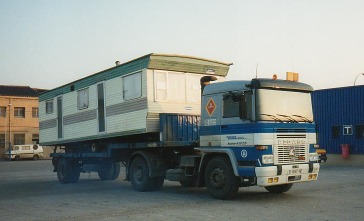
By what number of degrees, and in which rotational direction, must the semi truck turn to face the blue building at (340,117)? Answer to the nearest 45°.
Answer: approximately 90° to its left

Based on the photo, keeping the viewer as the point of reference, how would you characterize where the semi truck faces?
facing the viewer and to the right of the viewer
